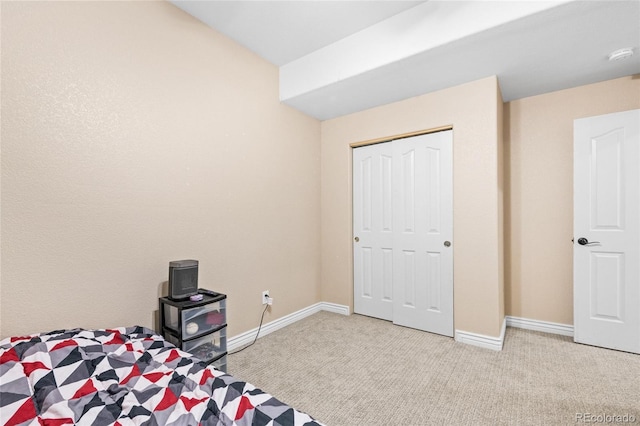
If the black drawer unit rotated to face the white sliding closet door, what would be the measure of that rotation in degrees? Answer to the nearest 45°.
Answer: approximately 45° to its left

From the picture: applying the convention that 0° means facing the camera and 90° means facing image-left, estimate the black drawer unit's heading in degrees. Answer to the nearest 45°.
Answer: approximately 315°

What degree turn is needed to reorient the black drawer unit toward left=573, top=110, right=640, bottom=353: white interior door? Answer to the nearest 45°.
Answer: approximately 45° to its left

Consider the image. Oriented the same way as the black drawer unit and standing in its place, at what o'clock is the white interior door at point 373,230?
The white interior door is roughly at 10 o'clock from the black drawer unit.
